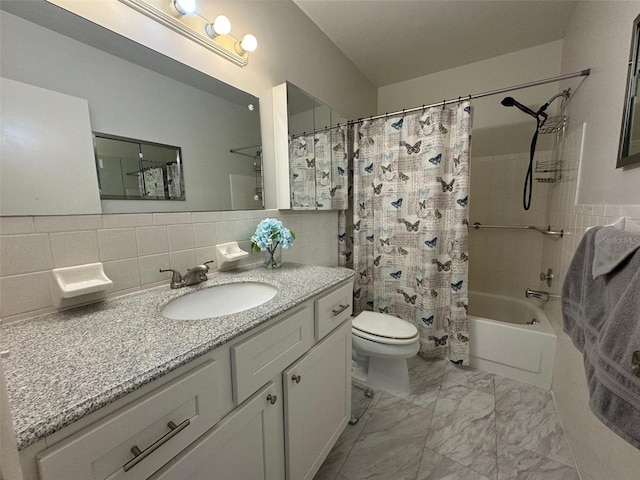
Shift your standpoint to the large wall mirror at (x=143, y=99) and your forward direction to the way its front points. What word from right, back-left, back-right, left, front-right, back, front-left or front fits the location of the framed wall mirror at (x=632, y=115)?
front

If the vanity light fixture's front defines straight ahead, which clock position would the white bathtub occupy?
The white bathtub is roughly at 11 o'clock from the vanity light fixture.

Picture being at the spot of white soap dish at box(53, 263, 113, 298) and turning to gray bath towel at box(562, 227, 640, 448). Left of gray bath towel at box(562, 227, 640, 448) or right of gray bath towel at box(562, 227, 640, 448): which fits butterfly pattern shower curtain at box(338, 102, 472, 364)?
left

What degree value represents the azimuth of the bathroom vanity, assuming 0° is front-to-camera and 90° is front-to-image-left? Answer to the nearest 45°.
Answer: approximately 315°

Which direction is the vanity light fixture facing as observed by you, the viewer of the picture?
facing the viewer and to the right of the viewer

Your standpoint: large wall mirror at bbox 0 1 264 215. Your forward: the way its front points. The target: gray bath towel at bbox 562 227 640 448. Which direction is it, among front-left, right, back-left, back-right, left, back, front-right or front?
front

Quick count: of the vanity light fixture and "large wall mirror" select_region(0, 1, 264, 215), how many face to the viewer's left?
0

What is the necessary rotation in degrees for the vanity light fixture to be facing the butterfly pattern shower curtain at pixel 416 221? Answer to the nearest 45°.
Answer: approximately 45° to its left

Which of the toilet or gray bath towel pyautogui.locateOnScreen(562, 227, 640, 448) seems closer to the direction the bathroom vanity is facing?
the gray bath towel

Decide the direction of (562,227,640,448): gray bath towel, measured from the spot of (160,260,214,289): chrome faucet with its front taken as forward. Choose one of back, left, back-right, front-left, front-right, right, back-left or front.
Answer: front

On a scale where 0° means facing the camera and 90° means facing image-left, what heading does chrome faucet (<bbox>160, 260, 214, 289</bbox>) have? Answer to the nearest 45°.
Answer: approximately 315°
